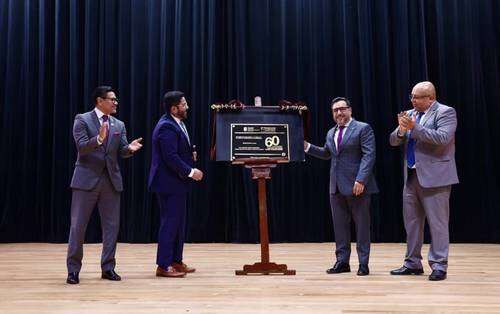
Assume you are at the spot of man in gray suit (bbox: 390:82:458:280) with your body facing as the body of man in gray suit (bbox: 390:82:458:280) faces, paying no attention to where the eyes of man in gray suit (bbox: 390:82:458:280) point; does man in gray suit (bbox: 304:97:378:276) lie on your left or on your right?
on your right

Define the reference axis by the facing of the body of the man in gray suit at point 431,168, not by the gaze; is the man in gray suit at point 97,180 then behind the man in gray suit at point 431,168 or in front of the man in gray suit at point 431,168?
in front

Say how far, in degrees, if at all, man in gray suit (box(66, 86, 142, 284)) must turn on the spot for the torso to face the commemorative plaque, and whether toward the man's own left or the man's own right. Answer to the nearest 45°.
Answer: approximately 45° to the man's own left

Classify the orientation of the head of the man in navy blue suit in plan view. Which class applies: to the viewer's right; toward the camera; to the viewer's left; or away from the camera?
to the viewer's right

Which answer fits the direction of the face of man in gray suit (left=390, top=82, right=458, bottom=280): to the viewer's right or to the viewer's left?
to the viewer's left
